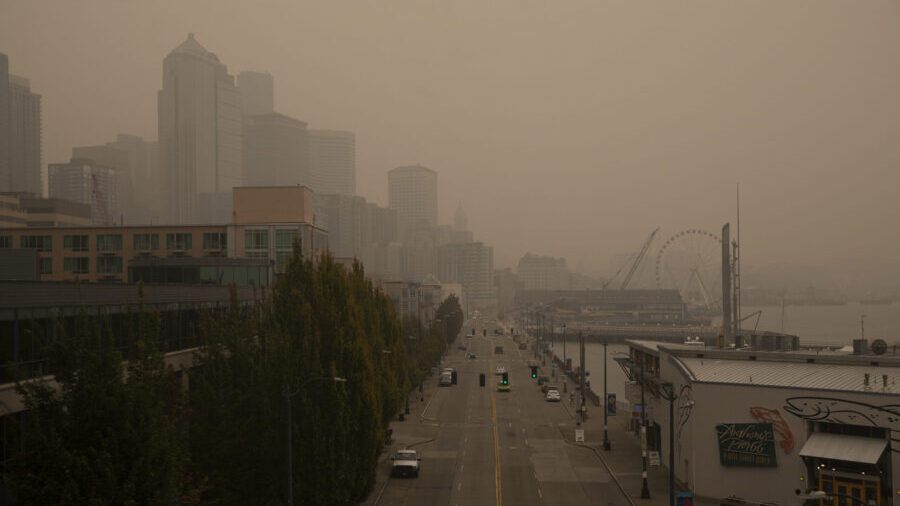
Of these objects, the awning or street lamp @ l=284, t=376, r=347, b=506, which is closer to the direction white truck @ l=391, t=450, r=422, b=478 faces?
the street lamp

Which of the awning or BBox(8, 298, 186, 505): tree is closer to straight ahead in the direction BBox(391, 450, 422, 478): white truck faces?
the tree

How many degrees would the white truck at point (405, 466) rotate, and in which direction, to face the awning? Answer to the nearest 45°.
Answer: approximately 45° to its left

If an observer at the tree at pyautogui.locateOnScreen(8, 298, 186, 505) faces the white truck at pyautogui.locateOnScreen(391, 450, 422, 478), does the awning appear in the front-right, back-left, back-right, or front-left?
front-right

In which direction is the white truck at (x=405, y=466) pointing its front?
toward the camera

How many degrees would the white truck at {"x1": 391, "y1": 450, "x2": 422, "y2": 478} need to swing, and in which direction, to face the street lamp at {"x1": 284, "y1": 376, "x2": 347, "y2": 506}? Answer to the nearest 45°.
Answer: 0° — it already faces it

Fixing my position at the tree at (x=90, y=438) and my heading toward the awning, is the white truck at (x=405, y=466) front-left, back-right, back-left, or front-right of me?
front-left
